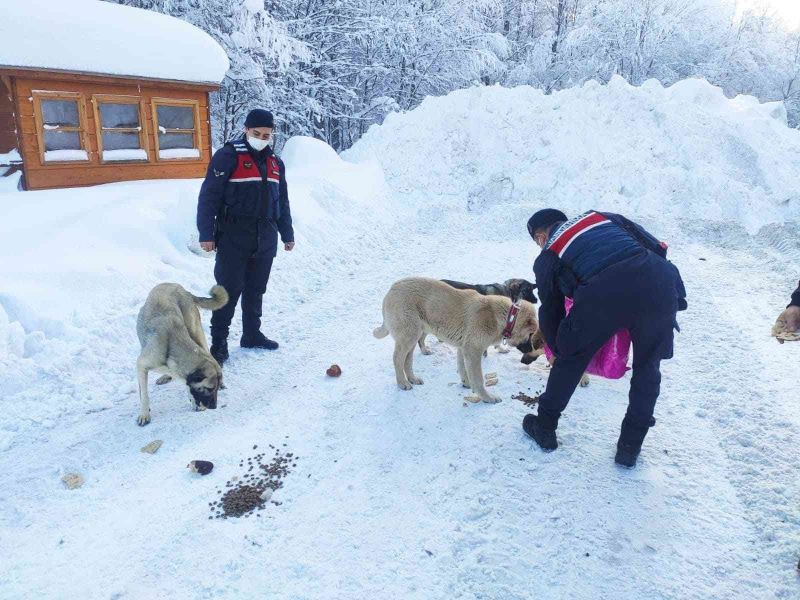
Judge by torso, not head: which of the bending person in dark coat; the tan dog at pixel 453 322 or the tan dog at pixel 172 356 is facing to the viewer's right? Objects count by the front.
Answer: the tan dog at pixel 453 322

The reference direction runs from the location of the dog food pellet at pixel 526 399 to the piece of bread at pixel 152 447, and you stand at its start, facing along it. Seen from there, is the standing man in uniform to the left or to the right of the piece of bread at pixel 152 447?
right

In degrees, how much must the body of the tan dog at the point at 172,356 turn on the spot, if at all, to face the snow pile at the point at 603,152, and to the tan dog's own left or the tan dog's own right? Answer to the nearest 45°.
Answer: approximately 135° to the tan dog's own left

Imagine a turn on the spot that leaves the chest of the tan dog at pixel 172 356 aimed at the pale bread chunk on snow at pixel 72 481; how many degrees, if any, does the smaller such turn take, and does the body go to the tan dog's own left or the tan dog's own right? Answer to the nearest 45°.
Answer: approximately 45° to the tan dog's own right

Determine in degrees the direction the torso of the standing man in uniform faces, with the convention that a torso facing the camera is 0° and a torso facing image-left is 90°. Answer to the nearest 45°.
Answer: approximately 315°

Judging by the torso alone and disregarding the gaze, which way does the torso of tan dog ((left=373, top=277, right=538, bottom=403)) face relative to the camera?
to the viewer's right

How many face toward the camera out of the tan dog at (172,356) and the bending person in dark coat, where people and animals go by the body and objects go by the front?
1

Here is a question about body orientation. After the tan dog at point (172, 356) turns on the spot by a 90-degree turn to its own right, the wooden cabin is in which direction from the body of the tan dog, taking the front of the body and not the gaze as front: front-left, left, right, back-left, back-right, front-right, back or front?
right

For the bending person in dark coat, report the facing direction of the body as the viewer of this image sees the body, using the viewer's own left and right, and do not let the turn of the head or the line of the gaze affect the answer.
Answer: facing away from the viewer and to the left of the viewer

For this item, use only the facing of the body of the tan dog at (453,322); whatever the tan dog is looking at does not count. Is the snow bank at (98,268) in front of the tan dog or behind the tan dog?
behind

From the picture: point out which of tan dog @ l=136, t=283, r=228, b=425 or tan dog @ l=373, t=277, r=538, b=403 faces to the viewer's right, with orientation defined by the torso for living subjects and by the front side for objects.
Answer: tan dog @ l=373, t=277, r=538, b=403
